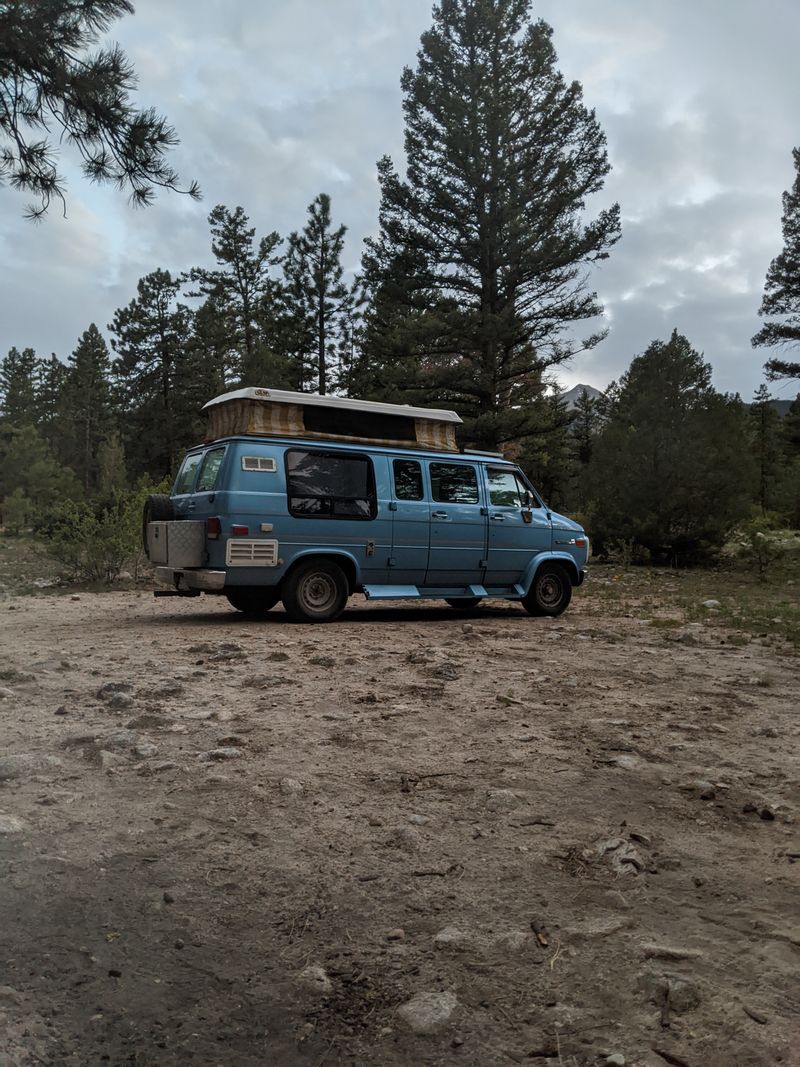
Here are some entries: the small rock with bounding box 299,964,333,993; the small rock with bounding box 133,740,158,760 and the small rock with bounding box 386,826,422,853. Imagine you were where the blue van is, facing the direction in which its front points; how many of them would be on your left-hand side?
0

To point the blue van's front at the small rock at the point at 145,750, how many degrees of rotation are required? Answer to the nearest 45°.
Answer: approximately 135° to its right

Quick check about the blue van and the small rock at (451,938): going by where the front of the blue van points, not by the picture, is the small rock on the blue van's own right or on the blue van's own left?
on the blue van's own right

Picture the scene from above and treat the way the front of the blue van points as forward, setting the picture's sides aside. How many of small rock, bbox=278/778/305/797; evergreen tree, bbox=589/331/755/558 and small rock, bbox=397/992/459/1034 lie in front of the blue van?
1

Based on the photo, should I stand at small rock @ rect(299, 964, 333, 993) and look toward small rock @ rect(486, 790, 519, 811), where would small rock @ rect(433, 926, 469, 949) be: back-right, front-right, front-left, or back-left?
front-right

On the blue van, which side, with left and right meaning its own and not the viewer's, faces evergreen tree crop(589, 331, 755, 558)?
front

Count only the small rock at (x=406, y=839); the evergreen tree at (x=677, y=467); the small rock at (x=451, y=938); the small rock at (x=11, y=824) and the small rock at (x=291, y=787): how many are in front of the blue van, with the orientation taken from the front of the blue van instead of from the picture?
1

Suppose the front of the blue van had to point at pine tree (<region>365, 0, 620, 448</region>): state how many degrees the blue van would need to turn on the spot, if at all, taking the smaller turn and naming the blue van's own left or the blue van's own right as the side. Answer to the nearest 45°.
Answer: approximately 45° to the blue van's own left

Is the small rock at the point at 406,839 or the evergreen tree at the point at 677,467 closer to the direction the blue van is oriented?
the evergreen tree

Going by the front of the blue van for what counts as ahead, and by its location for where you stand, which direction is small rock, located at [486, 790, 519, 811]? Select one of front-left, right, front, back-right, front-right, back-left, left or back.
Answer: back-right

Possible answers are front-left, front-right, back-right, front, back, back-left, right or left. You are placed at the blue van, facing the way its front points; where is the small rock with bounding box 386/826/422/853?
back-right

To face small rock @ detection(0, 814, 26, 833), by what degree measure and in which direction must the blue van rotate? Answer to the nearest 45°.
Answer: approximately 135° to its right

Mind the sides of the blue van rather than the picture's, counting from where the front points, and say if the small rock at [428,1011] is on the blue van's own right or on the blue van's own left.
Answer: on the blue van's own right

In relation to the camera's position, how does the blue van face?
facing away from the viewer and to the right of the viewer

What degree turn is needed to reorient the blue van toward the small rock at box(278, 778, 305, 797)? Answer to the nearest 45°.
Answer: approximately 135° to its right

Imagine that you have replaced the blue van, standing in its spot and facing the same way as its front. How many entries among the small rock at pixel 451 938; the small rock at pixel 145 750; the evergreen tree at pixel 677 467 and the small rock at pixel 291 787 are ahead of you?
1
